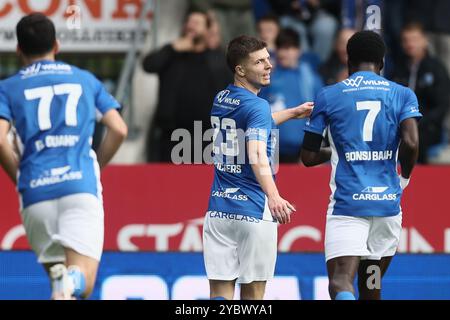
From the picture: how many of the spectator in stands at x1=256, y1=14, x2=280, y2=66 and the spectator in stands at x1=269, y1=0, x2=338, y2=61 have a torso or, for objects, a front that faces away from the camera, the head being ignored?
0

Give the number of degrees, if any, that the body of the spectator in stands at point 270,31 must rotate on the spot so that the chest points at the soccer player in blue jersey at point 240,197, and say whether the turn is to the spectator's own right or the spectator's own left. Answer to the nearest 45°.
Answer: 0° — they already face them

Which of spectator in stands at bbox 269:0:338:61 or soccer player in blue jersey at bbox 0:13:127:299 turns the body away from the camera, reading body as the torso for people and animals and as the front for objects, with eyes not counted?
the soccer player in blue jersey

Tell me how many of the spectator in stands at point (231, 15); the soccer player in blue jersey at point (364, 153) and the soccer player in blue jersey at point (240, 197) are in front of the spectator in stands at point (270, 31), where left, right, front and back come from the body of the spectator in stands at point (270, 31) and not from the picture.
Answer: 2

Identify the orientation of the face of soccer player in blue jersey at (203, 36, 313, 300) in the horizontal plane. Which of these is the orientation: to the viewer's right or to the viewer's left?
to the viewer's right

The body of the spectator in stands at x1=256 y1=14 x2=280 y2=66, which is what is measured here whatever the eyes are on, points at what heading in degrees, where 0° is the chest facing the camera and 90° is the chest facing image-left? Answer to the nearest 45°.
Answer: approximately 0°

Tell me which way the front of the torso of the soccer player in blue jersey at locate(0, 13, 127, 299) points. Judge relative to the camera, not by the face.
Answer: away from the camera

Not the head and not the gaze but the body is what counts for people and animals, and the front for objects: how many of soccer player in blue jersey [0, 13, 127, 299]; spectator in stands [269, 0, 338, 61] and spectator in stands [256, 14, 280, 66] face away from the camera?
1
